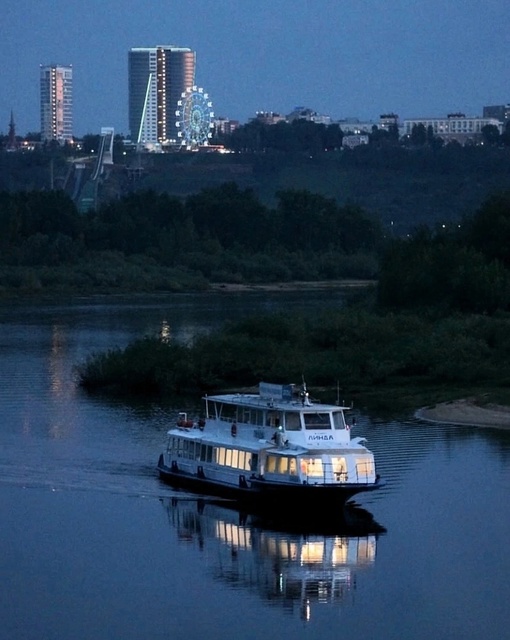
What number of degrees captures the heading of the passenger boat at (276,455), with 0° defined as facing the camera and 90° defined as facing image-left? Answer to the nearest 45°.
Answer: approximately 315°
